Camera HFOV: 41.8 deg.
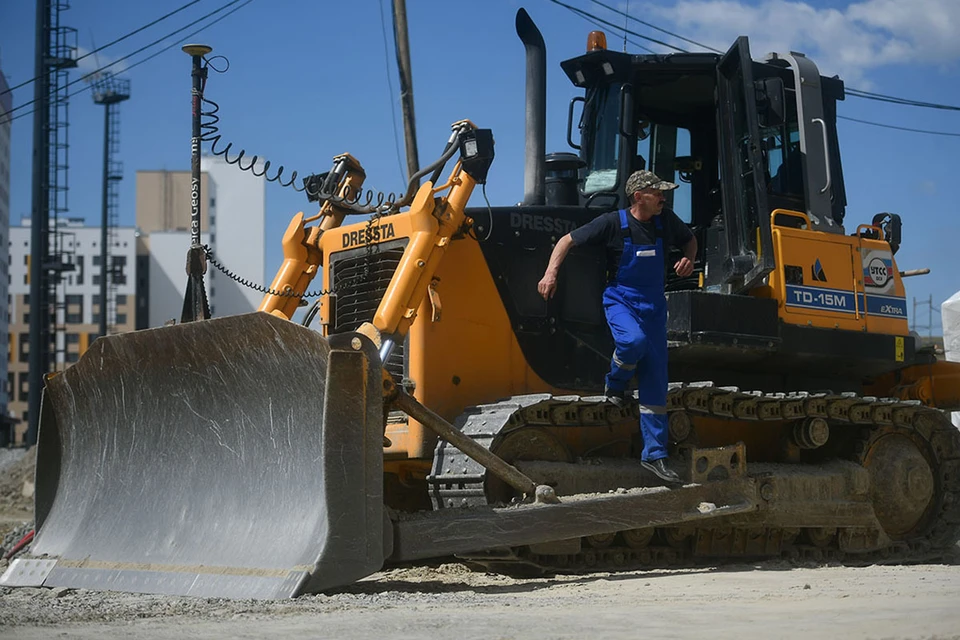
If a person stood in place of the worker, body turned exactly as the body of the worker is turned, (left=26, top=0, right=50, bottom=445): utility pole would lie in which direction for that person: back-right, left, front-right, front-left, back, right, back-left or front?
back

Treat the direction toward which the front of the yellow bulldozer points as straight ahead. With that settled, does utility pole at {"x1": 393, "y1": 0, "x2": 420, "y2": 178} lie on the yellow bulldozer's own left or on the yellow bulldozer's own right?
on the yellow bulldozer's own right

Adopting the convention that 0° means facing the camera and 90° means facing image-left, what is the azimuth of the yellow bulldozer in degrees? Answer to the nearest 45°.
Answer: approximately 45°

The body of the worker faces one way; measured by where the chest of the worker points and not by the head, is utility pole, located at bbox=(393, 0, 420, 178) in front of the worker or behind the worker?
behind

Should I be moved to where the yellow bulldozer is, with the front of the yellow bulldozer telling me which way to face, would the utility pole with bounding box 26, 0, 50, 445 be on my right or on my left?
on my right

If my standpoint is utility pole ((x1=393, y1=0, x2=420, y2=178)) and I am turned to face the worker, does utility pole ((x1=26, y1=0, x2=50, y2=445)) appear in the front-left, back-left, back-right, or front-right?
back-right
